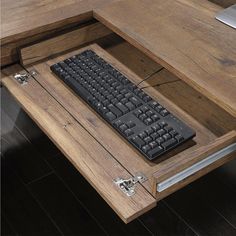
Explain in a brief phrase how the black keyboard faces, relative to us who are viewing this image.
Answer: facing the viewer and to the left of the viewer
